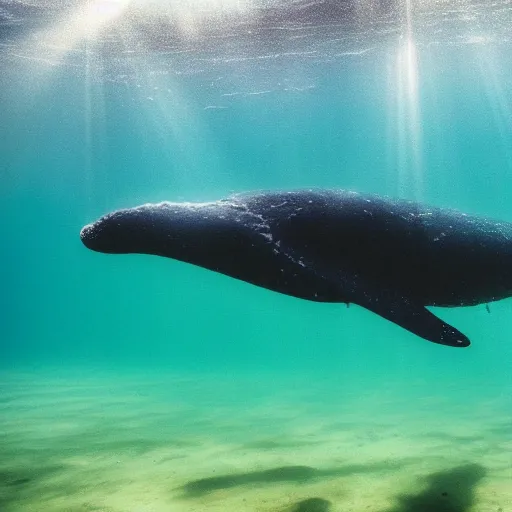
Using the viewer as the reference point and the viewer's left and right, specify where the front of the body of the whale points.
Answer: facing to the left of the viewer
